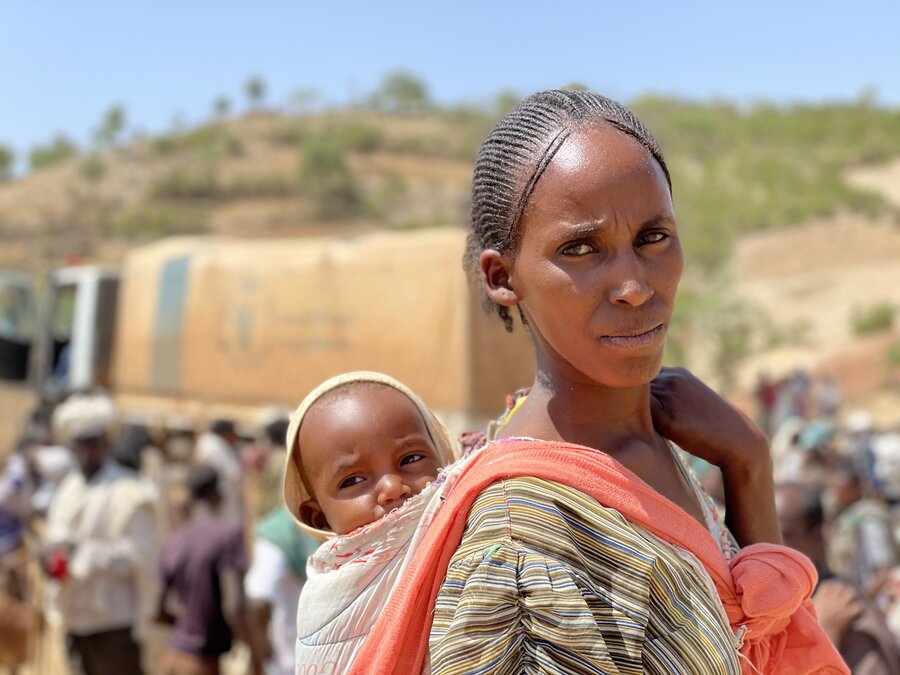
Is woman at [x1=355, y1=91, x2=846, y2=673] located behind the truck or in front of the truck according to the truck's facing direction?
behind

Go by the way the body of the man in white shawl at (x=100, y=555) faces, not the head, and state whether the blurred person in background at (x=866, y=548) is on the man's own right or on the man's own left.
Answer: on the man's own left

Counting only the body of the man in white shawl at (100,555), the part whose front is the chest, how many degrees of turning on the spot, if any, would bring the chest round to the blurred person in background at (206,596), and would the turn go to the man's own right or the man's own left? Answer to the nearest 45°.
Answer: approximately 90° to the man's own left

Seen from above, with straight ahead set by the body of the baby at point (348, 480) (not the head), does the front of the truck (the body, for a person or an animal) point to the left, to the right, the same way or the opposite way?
the opposite way

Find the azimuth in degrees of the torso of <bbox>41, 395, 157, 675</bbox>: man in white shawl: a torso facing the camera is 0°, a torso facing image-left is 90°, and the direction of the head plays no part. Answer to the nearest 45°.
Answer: approximately 45°

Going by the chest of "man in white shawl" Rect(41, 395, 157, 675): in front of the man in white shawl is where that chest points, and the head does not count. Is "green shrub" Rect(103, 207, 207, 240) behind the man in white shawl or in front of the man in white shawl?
behind

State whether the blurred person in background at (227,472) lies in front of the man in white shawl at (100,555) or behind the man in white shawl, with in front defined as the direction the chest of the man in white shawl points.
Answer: behind

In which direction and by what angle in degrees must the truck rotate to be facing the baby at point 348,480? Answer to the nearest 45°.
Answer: approximately 135° to its left
